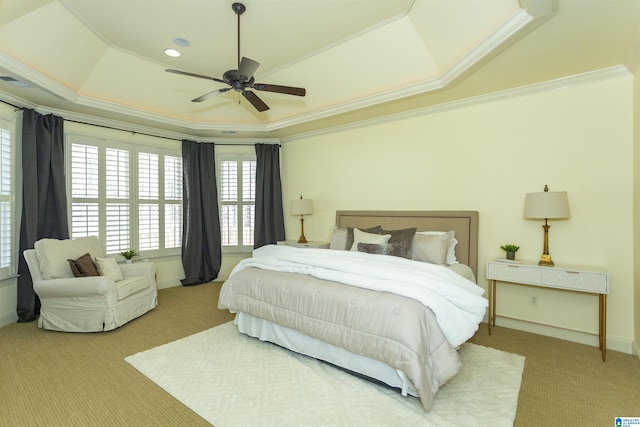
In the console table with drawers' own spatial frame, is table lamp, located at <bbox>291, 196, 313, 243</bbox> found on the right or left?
on its right

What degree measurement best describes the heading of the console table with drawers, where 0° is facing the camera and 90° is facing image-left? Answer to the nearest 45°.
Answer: approximately 45°

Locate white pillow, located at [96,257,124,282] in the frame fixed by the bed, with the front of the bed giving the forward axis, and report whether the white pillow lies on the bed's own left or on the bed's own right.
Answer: on the bed's own right

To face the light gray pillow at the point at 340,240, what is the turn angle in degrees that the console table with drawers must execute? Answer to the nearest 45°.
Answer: approximately 45° to its right

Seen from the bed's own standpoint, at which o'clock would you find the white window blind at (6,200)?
The white window blind is roughly at 2 o'clock from the bed.
